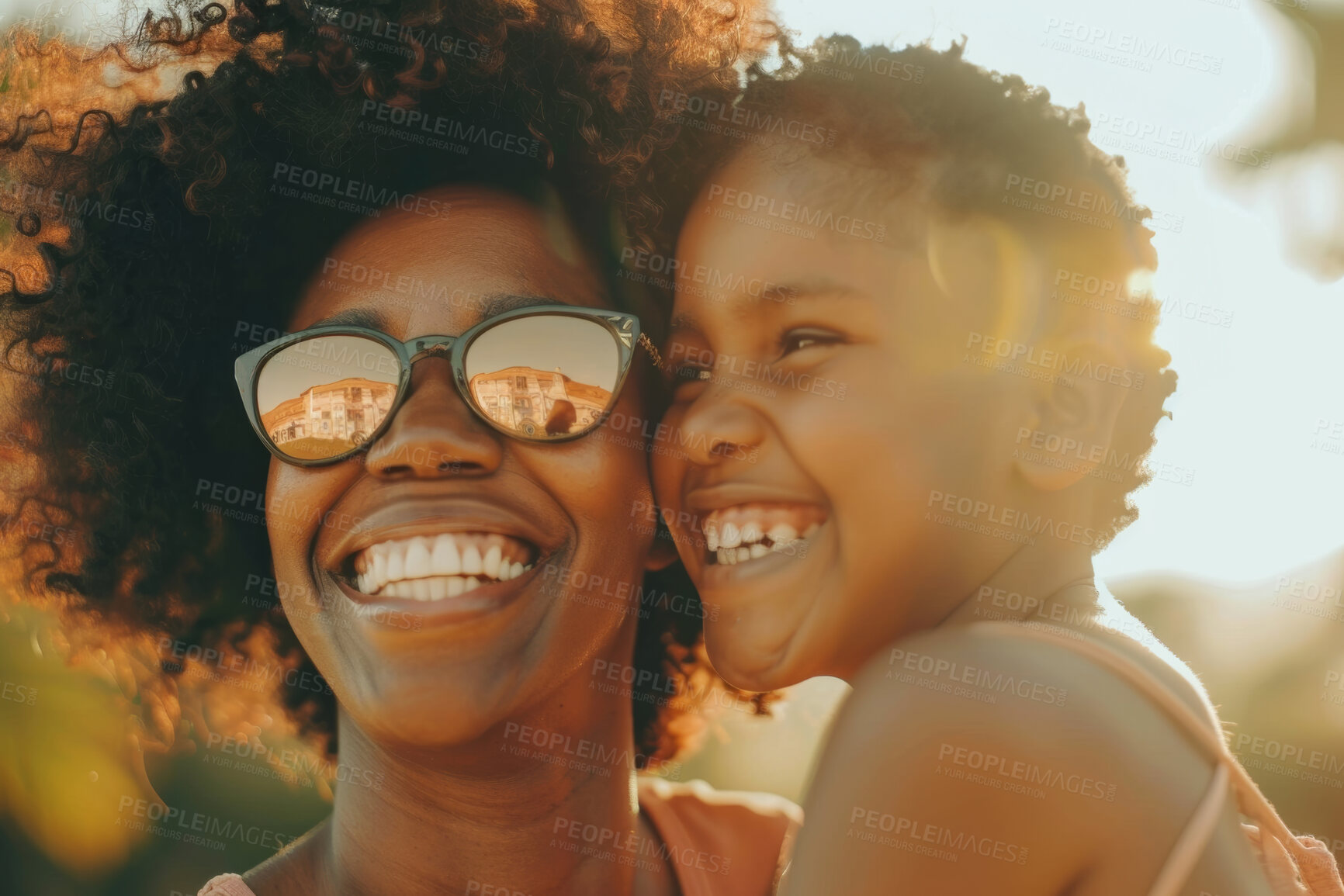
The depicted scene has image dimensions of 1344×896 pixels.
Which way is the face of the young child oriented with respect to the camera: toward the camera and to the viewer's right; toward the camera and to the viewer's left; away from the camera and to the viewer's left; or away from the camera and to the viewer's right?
toward the camera and to the viewer's left

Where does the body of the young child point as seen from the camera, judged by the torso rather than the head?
to the viewer's left

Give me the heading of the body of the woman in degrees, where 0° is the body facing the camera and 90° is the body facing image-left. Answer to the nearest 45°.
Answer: approximately 0°
